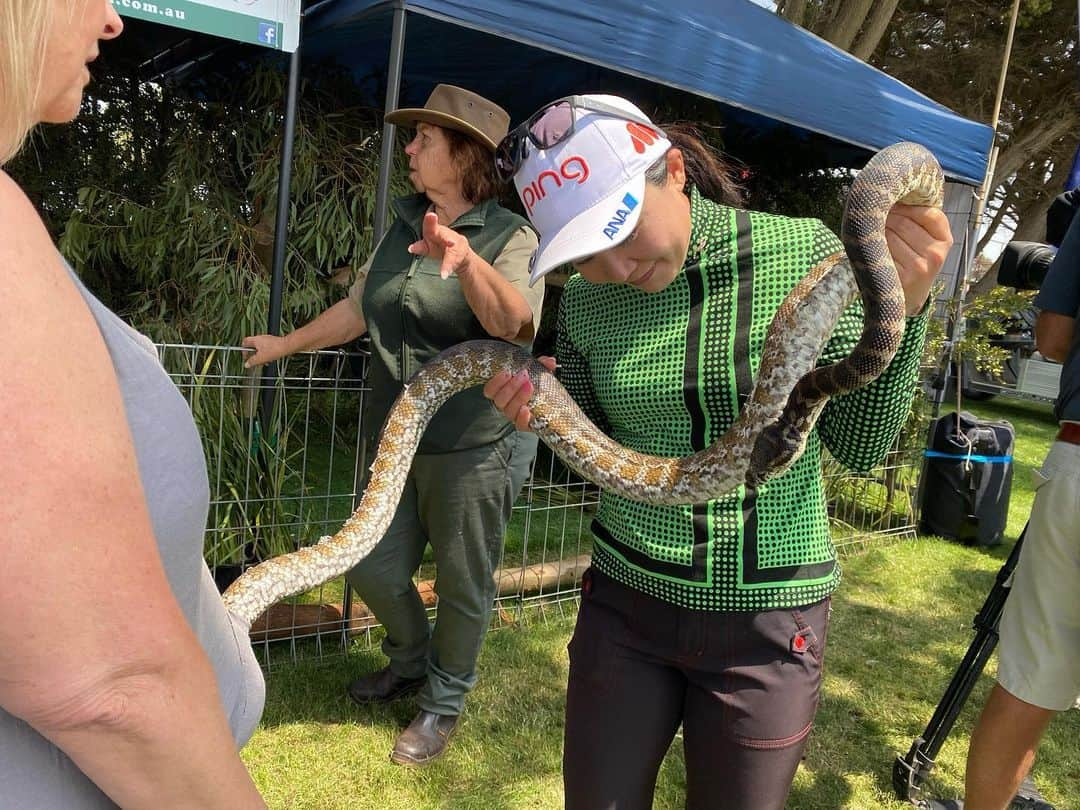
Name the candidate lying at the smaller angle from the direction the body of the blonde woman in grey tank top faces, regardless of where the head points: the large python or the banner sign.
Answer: the large python

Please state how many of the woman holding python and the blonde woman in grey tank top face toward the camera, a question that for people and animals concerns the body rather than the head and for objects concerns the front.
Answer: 1

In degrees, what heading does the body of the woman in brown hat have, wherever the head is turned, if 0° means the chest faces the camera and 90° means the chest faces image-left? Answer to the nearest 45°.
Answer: approximately 45°

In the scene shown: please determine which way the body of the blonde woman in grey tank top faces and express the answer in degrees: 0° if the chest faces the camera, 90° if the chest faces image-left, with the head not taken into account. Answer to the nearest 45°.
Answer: approximately 270°

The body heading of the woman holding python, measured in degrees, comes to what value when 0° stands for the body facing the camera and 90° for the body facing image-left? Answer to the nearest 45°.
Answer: approximately 0°

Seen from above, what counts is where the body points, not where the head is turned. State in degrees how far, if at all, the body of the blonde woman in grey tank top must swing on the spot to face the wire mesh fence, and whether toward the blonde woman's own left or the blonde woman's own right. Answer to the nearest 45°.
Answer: approximately 90° to the blonde woman's own left

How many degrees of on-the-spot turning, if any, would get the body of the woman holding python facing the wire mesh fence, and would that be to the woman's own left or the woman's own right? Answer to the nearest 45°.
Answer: approximately 135° to the woman's own right

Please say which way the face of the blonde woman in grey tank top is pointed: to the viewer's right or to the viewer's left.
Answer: to the viewer's right

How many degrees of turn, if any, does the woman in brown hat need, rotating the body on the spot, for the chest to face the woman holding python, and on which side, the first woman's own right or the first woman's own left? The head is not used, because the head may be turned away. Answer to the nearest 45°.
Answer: approximately 45° to the first woman's own left

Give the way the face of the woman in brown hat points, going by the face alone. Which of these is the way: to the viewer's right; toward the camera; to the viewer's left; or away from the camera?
to the viewer's left

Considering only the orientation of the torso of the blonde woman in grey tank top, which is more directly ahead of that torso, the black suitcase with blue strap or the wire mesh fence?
the black suitcase with blue strap

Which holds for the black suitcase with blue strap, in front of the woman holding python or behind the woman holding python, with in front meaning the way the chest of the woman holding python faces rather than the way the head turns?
behind
